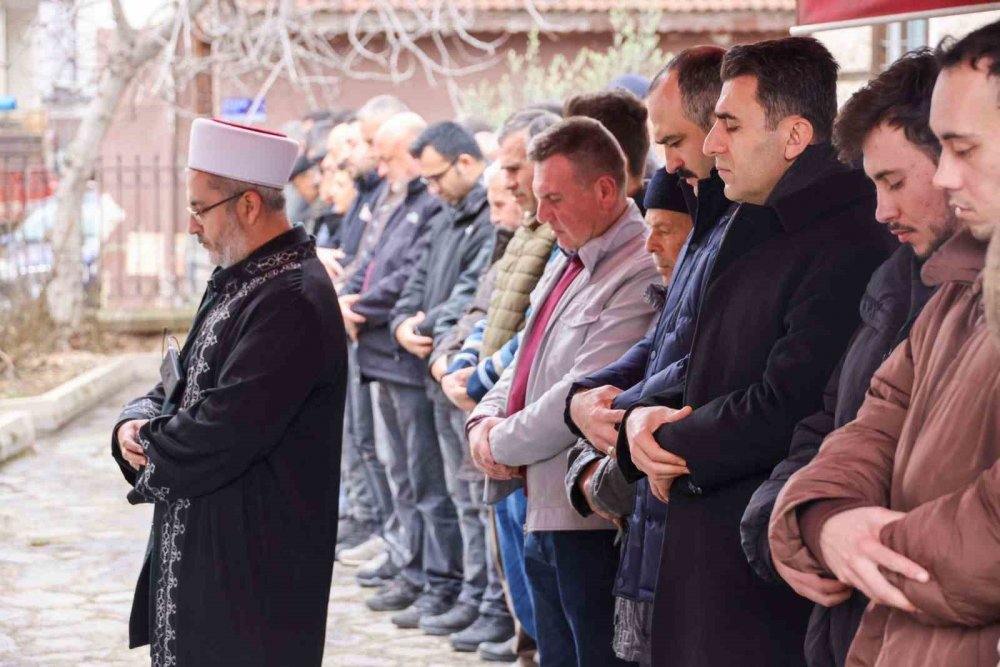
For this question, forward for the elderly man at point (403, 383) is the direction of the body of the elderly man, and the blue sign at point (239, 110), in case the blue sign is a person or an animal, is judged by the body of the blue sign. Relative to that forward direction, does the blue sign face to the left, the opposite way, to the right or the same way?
to the left

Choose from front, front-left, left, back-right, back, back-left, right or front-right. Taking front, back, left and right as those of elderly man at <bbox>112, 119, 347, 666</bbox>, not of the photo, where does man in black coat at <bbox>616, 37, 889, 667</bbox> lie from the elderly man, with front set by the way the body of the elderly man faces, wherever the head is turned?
back-left

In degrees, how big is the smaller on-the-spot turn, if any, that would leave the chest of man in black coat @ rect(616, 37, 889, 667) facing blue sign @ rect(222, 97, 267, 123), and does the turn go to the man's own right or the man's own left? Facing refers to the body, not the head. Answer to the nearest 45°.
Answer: approximately 45° to the man's own right

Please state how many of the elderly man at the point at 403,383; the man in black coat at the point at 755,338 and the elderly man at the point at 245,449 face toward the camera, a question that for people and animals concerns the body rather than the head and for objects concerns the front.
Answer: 0

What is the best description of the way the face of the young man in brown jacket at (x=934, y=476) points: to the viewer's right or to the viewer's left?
to the viewer's left

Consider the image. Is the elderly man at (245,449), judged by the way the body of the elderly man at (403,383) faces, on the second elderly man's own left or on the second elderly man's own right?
on the second elderly man's own left

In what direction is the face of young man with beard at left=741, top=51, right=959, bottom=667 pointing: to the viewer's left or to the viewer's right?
to the viewer's left

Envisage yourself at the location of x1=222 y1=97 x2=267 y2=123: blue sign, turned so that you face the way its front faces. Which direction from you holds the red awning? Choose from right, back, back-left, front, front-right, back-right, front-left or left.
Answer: front

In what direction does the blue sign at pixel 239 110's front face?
toward the camera

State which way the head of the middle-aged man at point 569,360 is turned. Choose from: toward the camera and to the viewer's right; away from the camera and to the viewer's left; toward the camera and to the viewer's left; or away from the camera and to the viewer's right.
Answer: toward the camera and to the viewer's left

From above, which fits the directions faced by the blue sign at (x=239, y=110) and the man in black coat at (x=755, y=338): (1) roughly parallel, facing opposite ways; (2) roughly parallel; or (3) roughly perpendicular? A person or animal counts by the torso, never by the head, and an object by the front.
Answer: roughly perpendicular

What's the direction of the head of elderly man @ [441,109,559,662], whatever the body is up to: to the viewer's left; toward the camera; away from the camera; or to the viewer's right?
to the viewer's left

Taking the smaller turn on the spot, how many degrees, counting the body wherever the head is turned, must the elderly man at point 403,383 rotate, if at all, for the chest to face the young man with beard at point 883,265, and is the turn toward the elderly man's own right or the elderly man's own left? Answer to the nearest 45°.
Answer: approximately 90° to the elderly man's own left

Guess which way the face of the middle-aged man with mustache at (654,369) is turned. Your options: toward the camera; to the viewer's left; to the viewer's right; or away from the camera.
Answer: to the viewer's left

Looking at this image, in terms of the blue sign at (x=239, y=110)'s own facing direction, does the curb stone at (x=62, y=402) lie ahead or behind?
ahead

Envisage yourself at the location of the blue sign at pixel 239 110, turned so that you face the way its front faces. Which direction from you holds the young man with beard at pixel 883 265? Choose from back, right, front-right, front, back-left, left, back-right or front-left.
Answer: front

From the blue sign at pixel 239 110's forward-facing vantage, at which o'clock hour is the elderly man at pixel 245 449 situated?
The elderly man is roughly at 12 o'clock from the blue sign.

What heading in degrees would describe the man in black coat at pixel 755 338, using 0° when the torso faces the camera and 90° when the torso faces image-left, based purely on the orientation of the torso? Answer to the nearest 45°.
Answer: approximately 90°

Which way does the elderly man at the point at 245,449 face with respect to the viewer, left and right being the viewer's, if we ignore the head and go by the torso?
facing to the left of the viewer

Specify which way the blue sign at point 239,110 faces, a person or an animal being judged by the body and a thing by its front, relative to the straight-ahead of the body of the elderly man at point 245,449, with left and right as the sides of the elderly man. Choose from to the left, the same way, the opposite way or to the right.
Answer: to the left
